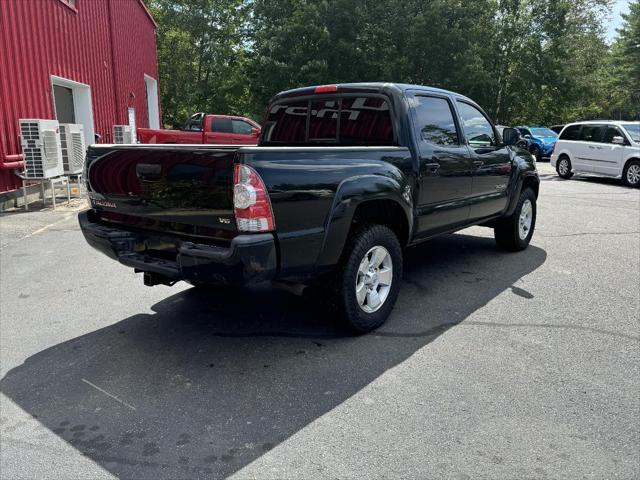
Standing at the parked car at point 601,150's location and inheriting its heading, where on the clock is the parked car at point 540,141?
the parked car at point 540,141 is roughly at 7 o'clock from the parked car at point 601,150.

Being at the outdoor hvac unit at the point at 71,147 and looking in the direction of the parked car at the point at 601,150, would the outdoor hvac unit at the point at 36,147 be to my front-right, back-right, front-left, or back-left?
back-right

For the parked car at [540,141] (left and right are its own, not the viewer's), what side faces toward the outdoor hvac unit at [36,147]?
right

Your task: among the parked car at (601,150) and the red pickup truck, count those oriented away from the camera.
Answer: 0

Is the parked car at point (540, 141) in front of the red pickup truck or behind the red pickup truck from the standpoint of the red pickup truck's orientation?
in front

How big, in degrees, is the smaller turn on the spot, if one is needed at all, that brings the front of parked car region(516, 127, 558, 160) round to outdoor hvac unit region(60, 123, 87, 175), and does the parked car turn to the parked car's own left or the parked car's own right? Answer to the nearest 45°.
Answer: approximately 90° to the parked car's own right

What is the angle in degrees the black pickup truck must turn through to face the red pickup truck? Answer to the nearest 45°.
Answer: approximately 45° to its left

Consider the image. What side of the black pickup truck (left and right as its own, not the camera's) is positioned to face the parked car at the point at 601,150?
front

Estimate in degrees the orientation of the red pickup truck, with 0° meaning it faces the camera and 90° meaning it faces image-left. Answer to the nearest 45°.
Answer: approximately 270°

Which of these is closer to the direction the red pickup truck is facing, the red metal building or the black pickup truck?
the black pickup truck

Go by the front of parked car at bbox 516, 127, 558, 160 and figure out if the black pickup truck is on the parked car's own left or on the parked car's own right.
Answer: on the parked car's own right

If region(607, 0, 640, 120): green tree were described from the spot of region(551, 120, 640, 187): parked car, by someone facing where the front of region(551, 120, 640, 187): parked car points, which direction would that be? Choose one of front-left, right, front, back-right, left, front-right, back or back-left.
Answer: back-left

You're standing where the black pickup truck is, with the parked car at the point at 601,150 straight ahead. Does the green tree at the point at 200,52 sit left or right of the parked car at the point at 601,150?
left

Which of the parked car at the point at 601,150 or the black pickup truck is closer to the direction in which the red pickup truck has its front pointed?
the parked car
